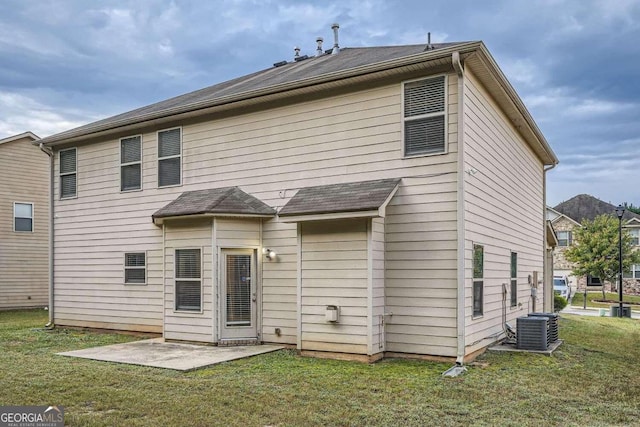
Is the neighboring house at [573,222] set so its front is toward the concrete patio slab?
yes

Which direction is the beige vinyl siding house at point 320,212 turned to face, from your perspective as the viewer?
facing away from the viewer and to the right of the viewer

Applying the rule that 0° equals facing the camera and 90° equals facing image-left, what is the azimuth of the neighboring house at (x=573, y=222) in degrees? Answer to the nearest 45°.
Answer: approximately 0°

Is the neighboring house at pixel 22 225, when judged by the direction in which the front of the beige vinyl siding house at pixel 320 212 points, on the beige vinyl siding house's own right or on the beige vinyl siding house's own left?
on the beige vinyl siding house's own left

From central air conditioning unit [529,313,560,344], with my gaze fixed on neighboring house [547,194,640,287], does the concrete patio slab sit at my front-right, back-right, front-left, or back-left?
back-left

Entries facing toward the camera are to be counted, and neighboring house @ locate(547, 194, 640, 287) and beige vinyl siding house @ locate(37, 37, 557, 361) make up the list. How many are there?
1

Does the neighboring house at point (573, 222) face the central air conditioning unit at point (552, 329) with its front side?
yes

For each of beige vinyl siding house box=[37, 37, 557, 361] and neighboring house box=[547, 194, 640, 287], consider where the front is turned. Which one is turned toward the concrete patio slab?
the neighboring house

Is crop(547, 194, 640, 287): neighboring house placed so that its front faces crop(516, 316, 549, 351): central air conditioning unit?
yes

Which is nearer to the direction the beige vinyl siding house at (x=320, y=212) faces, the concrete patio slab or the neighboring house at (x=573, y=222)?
the neighboring house
